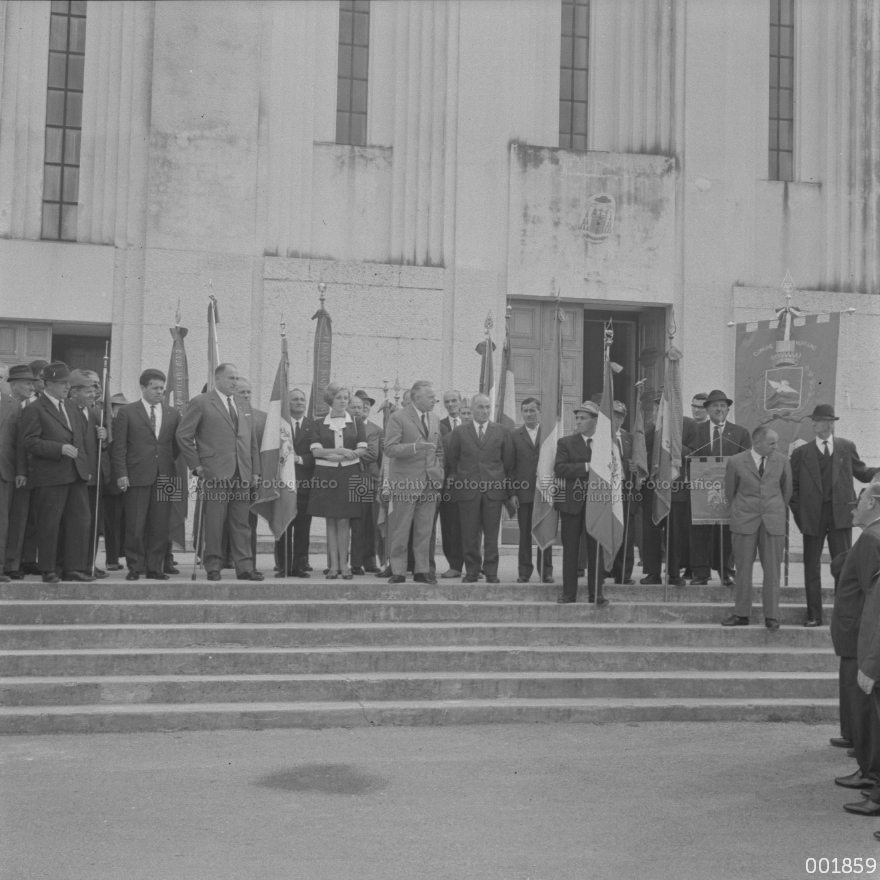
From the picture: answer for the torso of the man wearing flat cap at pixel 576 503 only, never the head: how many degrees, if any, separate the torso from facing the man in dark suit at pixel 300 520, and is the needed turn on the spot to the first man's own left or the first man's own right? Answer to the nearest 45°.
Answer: approximately 135° to the first man's own right

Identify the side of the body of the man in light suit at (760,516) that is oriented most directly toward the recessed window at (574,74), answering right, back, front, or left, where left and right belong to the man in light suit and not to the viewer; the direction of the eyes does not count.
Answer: back

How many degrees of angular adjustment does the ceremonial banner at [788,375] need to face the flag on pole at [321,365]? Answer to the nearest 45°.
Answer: approximately 90° to its right

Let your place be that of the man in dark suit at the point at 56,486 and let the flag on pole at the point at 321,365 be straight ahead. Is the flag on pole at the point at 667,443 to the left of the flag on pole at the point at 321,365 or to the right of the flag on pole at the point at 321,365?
right

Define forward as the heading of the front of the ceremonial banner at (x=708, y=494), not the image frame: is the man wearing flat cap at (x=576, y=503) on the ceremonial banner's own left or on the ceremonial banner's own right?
on the ceremonial banner's own right

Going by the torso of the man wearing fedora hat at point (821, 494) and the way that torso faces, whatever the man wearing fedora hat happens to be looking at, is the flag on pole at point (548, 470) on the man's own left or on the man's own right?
on the man's own right

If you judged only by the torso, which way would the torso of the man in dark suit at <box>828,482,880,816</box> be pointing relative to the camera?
to the viewer's left

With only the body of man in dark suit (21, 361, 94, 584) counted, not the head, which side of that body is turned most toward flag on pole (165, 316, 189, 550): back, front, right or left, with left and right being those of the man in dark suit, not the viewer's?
left
